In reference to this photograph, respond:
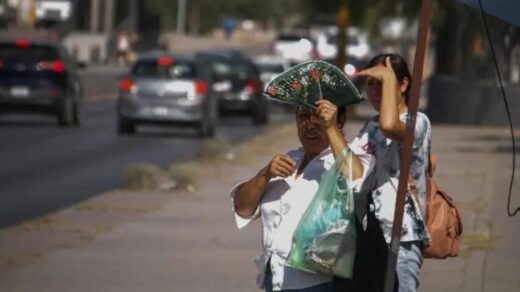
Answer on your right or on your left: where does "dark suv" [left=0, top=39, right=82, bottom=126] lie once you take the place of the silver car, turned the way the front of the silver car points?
on your left

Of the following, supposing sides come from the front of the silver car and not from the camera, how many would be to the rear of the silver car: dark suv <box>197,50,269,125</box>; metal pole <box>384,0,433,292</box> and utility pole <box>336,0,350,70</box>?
1

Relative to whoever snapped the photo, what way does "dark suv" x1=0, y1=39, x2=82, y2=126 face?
facing away from the viewer

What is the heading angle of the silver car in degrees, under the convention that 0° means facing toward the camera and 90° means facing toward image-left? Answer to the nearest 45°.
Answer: approximately 180°

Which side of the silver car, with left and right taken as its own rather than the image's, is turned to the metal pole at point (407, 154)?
back

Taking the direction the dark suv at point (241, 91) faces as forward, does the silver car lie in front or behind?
behind

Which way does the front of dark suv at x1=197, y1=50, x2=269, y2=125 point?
away from the camera

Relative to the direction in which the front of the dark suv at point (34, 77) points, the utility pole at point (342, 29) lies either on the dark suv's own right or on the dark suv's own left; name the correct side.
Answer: on the dark suv's own right

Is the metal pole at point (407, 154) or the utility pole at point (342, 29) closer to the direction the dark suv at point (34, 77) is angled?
the utility pole

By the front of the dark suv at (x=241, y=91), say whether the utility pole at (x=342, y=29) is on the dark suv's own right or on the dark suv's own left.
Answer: on the dark suv's own right

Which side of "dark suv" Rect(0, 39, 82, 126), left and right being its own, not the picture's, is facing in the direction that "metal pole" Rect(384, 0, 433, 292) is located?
back

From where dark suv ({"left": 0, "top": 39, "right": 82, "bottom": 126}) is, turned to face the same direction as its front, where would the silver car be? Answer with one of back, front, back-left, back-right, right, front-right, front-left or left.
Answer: back-right
